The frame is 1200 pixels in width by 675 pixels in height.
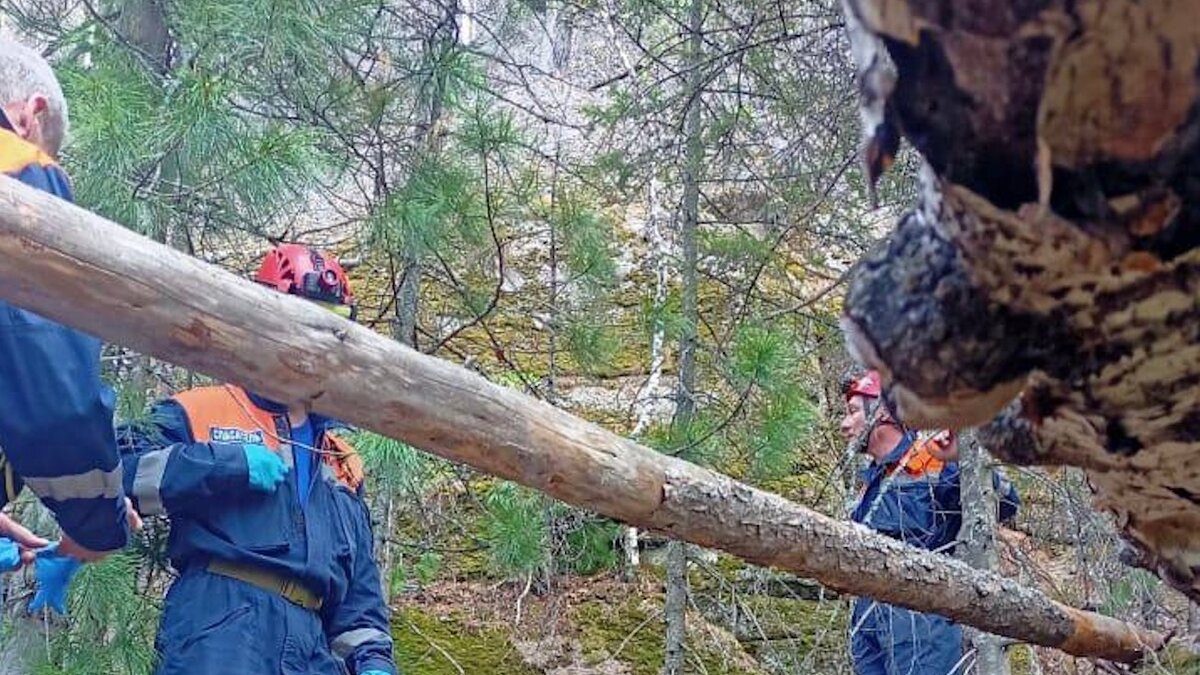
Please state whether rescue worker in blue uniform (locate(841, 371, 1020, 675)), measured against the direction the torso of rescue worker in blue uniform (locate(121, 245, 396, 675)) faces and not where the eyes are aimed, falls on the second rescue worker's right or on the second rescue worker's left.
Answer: on the second rescue worker's left

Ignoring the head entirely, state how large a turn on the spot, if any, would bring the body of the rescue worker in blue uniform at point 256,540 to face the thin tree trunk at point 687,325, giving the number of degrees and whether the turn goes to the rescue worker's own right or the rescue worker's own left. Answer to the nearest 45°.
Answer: approximately 90° to the rescue worker's own left

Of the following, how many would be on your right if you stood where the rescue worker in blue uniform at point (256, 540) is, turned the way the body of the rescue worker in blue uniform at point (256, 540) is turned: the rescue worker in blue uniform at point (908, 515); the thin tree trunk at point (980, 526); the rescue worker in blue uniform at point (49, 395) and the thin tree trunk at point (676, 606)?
1

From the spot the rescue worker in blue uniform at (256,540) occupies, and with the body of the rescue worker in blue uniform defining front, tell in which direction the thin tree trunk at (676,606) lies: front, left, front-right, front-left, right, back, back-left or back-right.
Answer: left

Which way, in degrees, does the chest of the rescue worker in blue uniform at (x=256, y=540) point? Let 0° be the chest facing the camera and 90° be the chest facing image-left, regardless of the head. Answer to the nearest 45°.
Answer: approximately 315°

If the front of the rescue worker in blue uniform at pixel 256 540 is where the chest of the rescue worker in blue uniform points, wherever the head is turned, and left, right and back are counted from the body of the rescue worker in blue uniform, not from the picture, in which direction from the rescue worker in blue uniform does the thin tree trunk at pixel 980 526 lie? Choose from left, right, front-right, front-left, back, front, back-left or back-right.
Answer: front-left

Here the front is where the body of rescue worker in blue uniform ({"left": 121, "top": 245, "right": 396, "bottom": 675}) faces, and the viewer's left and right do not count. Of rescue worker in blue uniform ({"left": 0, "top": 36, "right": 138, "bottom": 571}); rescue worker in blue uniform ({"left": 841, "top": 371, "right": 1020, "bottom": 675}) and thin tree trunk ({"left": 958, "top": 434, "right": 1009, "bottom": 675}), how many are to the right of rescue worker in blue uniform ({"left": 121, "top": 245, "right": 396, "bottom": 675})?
1

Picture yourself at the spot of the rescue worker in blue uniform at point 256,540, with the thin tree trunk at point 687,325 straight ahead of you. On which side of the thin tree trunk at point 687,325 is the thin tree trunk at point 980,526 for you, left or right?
right
